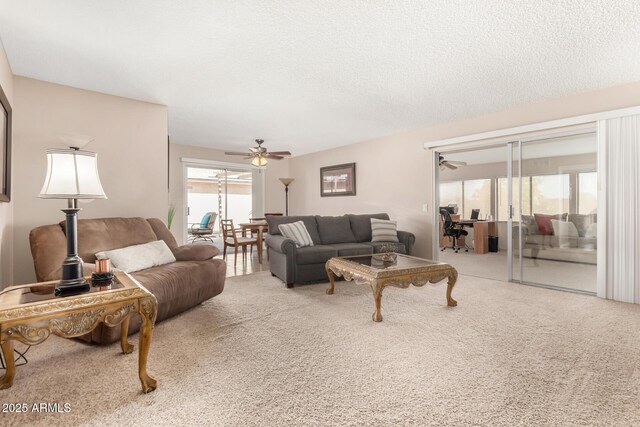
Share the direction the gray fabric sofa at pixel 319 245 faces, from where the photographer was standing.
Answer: facing the viewer and to the right of the viewer

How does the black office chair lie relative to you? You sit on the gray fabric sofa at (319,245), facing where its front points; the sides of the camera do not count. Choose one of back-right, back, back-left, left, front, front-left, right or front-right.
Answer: left

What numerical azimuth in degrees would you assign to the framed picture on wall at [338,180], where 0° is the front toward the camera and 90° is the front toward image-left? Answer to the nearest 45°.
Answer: approximately 45°

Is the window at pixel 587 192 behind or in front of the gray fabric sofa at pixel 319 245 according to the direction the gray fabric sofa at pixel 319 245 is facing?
in front

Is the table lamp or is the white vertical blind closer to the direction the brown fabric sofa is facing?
the white vertical blind

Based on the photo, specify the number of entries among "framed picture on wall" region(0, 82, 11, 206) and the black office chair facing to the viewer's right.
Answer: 2

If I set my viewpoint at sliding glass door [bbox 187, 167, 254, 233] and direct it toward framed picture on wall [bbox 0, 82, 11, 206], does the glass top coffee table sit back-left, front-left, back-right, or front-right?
front-left

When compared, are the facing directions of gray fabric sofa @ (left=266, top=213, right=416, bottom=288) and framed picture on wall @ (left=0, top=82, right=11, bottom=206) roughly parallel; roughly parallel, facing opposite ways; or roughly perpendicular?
roughly perpendicular

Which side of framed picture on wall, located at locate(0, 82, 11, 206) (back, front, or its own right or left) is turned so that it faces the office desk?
front

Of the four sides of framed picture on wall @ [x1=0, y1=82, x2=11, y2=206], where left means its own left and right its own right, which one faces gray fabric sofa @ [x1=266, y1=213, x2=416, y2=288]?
front

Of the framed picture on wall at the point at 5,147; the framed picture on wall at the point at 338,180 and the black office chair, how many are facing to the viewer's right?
2

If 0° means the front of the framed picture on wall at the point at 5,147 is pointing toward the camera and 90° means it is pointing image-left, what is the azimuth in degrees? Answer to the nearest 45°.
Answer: approximately 270°

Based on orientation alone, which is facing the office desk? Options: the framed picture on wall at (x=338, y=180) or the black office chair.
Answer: the black office chair

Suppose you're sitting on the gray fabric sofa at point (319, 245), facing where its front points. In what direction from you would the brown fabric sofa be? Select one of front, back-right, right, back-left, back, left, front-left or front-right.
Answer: right
